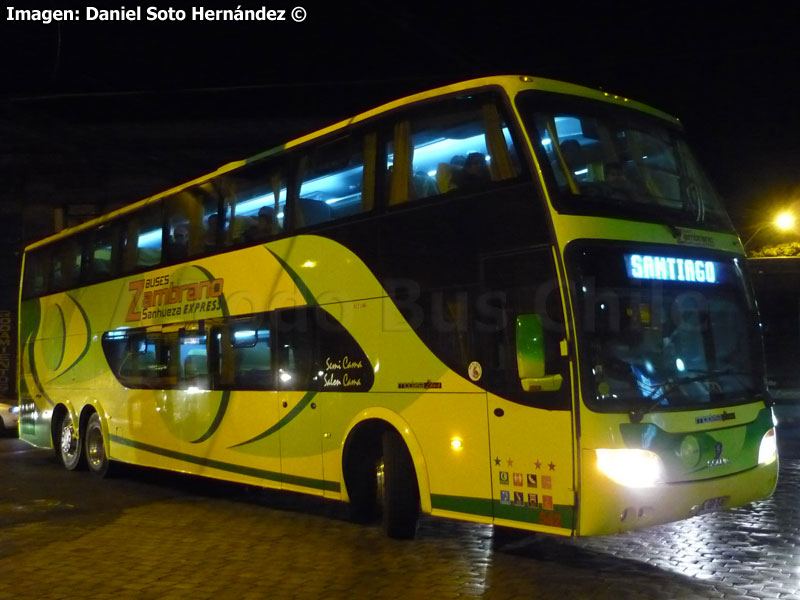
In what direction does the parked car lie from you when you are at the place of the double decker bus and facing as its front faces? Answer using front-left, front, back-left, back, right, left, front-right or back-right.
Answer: back

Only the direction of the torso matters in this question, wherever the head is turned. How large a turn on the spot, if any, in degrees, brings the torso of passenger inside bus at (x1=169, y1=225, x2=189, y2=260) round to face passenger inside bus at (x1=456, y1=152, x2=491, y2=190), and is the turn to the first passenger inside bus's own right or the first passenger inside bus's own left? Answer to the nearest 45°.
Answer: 0° — they already face them

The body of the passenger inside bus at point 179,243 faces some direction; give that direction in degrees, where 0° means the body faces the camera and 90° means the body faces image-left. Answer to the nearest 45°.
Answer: approximately 315°

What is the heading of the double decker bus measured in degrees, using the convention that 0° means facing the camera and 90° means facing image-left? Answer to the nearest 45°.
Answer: approximately 315°
